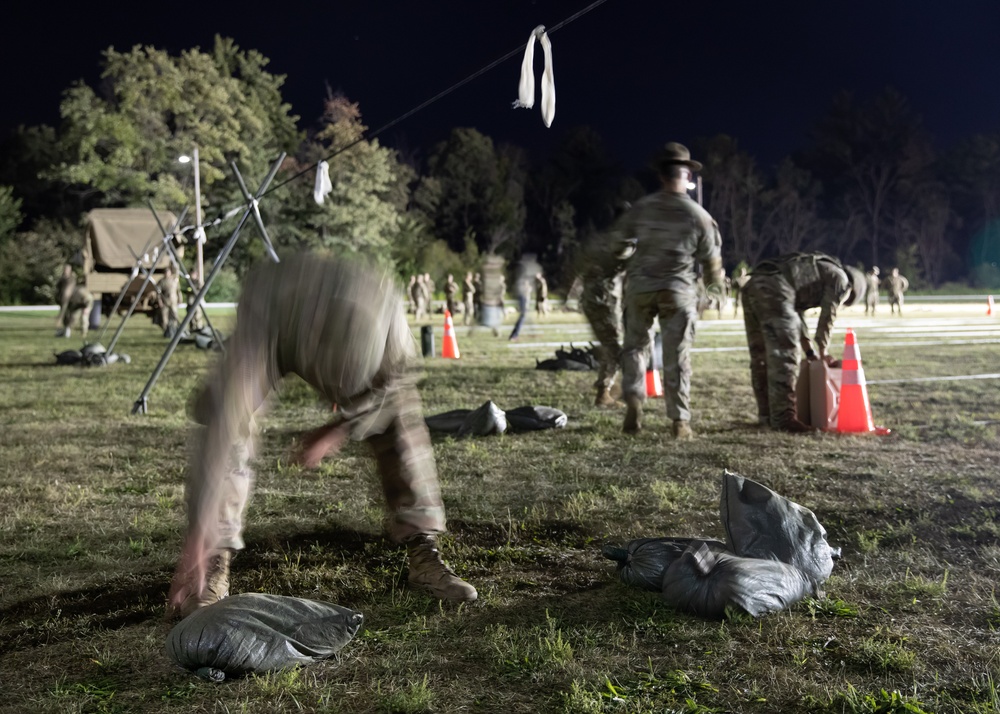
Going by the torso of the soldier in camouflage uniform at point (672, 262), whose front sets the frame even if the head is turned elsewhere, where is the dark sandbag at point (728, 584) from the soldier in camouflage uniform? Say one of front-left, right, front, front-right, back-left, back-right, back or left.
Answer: back

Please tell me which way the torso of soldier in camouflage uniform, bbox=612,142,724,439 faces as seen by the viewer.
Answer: away from the camera

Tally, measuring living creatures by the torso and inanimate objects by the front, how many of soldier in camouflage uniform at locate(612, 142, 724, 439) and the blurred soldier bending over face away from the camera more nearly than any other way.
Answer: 1

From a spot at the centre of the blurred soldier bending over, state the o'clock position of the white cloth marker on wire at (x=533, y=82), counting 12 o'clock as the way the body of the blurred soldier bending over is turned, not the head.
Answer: The white cloth marker on wire is roughly at 7 o'clock from the blurred soldier bending over.

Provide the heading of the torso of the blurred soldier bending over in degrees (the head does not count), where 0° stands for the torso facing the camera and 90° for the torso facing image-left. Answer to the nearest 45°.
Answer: approximately 0°

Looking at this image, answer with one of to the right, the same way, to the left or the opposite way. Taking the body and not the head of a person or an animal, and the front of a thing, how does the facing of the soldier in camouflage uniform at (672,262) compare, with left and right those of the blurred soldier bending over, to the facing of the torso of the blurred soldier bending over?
the opposite way

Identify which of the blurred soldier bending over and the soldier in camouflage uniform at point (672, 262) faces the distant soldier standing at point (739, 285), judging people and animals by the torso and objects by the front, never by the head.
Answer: the soldier in camouflage uniform
